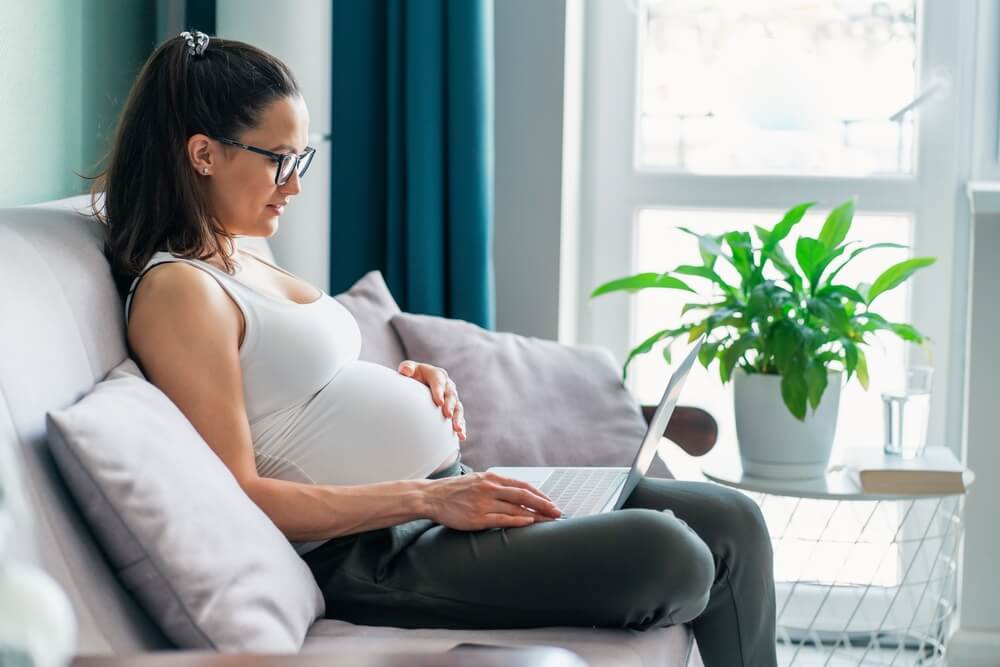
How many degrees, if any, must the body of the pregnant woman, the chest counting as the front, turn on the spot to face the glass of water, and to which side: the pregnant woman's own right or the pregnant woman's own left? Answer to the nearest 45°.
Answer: approximately 45° to the pregnant woman's own left

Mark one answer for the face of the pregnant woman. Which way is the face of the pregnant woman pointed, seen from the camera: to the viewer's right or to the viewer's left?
to the viewer's right

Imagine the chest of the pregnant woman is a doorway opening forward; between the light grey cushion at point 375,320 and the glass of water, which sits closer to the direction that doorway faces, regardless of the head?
the glass of water

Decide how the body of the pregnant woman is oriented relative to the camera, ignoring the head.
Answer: to the viewer's right

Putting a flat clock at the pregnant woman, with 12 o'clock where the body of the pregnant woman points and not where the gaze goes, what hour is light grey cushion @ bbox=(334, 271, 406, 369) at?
The light grey cushion is roughly at 9 o'clock from the pregnant woman.

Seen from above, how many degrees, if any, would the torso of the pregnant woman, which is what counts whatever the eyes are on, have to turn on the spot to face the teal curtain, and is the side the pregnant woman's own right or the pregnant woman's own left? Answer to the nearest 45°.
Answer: approximately 90° to the pregnant woman's own left

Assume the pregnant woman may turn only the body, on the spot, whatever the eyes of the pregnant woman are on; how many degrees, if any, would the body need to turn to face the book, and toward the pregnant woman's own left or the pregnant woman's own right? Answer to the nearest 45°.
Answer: approximately 45° to the pregnant woman's own left

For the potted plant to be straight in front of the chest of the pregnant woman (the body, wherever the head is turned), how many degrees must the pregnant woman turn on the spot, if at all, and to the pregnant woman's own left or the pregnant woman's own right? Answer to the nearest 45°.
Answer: approximately 45° to the pregnant woman's own left
